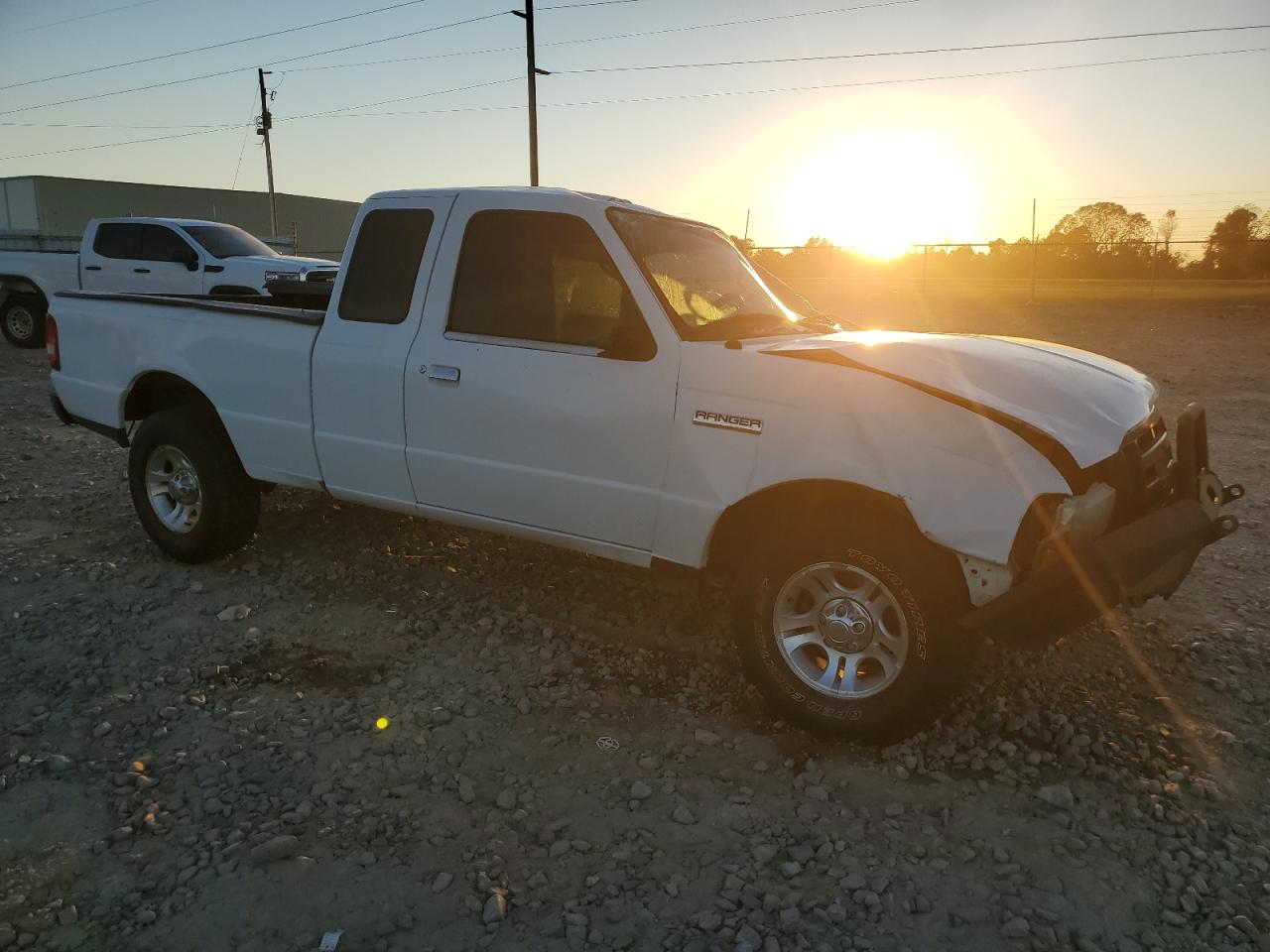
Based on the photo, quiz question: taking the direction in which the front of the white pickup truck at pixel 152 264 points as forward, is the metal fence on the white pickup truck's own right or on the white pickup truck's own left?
on the white pickup truck's own left

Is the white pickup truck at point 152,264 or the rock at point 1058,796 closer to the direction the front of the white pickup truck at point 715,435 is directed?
the rock

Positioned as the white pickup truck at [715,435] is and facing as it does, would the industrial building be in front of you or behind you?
behind

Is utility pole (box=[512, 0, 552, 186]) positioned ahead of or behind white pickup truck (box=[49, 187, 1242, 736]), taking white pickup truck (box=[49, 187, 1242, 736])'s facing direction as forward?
behind

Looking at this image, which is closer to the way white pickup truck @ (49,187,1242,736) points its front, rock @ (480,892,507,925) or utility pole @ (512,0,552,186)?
the rock

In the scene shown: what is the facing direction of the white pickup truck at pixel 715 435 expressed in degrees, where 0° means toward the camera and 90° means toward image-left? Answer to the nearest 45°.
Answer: approximately 315°

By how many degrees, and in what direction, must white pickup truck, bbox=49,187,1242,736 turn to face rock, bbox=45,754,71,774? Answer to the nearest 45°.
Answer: approximately 135° to its right

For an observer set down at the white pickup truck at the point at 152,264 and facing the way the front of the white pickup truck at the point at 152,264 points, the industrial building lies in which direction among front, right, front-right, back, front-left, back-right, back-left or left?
back-left

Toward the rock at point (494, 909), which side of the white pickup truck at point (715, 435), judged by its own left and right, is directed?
right

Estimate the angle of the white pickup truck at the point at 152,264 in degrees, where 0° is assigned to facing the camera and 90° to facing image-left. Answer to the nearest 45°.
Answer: approximately 315°
